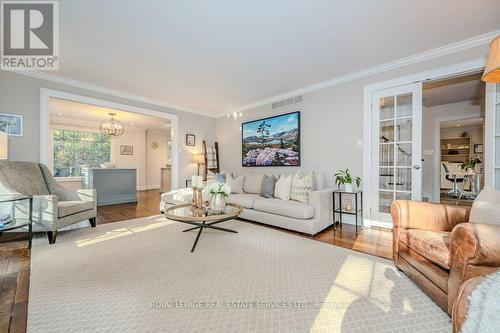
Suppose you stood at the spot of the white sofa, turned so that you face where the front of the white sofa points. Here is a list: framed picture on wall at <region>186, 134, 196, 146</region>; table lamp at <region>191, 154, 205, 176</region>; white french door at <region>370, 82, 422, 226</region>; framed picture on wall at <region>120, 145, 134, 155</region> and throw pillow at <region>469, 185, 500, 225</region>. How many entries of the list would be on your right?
3

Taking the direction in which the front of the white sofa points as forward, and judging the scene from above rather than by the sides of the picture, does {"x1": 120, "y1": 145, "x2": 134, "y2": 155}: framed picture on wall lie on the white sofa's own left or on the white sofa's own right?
on the white sofa's own right

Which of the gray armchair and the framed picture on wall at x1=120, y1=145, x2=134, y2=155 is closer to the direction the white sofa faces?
the gray armchair

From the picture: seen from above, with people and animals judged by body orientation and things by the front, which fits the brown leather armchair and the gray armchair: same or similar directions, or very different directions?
very different directions

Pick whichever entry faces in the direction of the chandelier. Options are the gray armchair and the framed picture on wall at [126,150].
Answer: the framed picture on wall

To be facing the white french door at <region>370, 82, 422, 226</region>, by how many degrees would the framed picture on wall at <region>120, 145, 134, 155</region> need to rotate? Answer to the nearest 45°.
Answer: approximately 45° to its left

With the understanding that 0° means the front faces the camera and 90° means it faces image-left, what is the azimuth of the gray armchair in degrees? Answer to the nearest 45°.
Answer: approximately 315°

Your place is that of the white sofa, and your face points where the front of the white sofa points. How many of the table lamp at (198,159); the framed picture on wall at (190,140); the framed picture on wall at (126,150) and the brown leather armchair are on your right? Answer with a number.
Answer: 3

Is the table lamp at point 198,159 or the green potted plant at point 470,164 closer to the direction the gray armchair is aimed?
the green potted plant

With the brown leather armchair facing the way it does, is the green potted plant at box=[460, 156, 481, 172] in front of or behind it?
behind

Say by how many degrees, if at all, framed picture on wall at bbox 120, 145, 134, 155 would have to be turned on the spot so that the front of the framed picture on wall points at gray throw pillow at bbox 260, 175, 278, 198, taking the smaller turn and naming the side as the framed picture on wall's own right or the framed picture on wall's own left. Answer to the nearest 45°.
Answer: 0° — it already faces it
